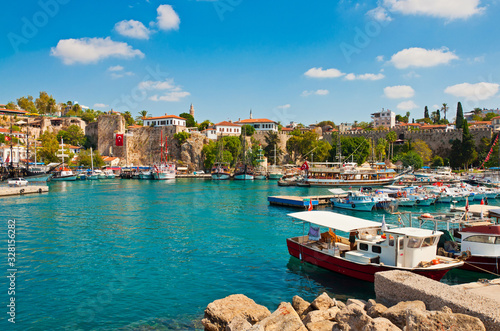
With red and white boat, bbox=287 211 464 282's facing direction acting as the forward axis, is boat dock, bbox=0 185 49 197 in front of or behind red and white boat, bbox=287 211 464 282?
behind

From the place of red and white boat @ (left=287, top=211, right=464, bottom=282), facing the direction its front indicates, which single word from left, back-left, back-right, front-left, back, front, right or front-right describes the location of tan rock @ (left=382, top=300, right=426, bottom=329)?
front-right

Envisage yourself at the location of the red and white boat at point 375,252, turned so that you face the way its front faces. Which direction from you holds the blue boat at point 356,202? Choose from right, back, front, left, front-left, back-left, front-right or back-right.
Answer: back-left

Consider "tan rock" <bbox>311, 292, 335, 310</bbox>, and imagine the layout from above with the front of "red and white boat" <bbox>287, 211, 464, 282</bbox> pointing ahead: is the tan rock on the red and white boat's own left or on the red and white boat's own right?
on the red and white boat's own right

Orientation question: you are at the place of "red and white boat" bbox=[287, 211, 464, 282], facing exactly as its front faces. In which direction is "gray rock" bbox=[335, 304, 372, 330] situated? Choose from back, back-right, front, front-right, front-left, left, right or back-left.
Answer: front-right

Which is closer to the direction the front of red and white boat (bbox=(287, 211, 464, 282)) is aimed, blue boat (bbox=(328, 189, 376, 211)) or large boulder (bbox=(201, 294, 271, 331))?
the large boulder

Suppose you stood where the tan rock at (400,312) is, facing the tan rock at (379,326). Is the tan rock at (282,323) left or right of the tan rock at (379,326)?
right
